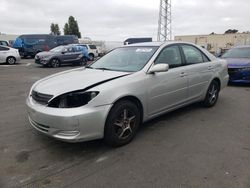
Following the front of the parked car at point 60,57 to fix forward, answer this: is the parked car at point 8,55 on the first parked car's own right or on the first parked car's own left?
on the first parked car's own right

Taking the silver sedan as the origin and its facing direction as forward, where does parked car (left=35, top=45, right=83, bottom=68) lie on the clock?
The parked car is roughly at 4 o'clock from the silver sedan.

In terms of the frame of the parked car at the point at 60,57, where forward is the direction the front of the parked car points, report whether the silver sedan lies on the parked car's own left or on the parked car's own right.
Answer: on the parked car's own left

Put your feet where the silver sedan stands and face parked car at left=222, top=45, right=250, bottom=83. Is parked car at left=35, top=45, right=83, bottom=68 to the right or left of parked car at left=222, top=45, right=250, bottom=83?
left

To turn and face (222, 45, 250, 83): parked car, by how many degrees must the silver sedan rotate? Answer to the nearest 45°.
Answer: approximately 180°

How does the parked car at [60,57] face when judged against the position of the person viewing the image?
facing the viewer and to the left of the viewer

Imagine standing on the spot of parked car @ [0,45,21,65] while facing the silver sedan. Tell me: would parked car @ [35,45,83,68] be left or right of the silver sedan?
left

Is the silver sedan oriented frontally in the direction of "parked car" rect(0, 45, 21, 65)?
no

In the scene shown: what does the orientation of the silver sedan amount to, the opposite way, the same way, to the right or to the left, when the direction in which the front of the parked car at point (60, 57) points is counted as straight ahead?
the same way
